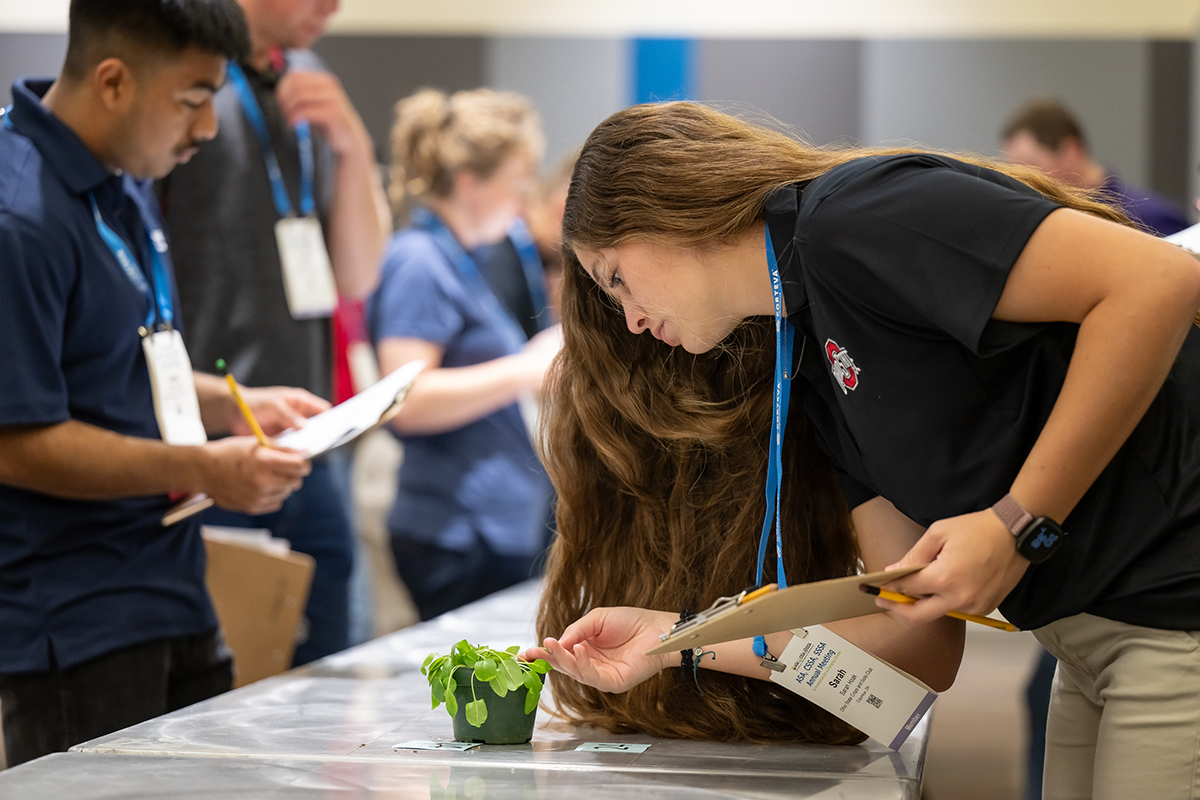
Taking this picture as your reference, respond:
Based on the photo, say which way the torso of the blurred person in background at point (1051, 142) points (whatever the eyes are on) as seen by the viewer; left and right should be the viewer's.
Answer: facing the viewer and to the left of the viewer

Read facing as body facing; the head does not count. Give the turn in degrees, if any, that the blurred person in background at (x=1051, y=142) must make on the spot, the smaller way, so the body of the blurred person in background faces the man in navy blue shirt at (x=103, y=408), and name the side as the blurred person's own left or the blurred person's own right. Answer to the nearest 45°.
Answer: approximately 45° to the blurred person's own left

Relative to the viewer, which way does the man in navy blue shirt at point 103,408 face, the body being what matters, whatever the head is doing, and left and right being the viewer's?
facing the viewer and to the right of the viewer

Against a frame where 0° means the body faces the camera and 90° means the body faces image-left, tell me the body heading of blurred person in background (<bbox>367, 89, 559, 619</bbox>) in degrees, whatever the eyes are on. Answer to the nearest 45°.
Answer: approximately 270°

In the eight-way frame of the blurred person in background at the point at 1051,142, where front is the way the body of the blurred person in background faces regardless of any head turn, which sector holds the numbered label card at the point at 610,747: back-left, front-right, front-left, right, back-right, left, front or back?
front-left

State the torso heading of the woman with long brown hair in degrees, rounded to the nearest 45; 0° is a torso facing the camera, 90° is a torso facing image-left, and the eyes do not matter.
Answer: approximately 90°

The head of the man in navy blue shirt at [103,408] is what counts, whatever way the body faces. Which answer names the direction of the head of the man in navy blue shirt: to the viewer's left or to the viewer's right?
to the viewer's right

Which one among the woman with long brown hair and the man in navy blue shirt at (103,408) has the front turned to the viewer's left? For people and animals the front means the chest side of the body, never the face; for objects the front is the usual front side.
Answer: the woman with long brown hair

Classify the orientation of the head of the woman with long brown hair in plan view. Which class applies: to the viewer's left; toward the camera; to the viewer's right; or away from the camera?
to the viewer's left

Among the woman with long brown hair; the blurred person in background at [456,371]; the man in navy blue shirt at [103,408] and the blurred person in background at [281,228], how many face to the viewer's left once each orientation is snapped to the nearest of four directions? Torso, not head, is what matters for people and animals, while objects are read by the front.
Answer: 1

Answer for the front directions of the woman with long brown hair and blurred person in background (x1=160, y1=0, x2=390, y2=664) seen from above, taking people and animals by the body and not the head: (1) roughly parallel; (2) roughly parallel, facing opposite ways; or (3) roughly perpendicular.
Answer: roughly parallel, facing opposite ways
